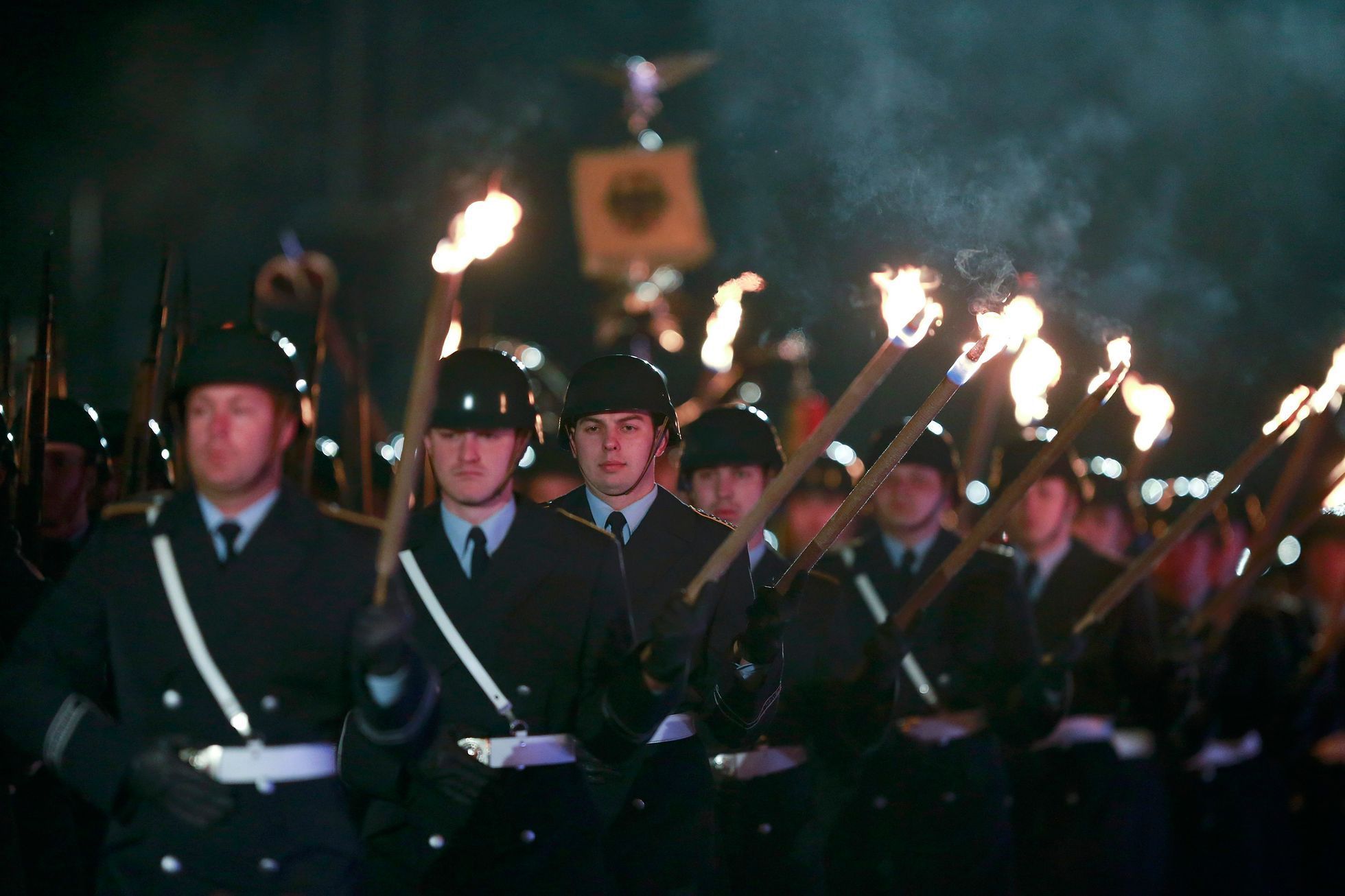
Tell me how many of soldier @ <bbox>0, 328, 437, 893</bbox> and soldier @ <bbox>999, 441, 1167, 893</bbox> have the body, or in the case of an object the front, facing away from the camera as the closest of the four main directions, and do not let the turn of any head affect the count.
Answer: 0

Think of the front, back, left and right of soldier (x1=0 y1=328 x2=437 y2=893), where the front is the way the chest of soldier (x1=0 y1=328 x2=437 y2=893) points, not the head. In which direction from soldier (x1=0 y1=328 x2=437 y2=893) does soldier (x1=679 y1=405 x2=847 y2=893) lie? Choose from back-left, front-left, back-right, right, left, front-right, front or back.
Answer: back-left

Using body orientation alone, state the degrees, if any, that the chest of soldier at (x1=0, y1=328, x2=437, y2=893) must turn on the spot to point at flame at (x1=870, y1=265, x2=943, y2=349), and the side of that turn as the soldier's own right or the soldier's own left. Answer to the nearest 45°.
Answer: approximately 90° to the soldier's own left

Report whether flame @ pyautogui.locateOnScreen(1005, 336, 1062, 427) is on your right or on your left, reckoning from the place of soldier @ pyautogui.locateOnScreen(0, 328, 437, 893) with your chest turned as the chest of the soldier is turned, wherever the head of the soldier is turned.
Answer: on your left

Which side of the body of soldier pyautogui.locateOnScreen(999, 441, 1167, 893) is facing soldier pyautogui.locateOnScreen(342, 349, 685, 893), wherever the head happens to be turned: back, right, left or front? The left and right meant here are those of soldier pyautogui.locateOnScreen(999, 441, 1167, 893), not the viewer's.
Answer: front

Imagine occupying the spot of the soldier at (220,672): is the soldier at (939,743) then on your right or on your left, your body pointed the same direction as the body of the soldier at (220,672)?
on your left
